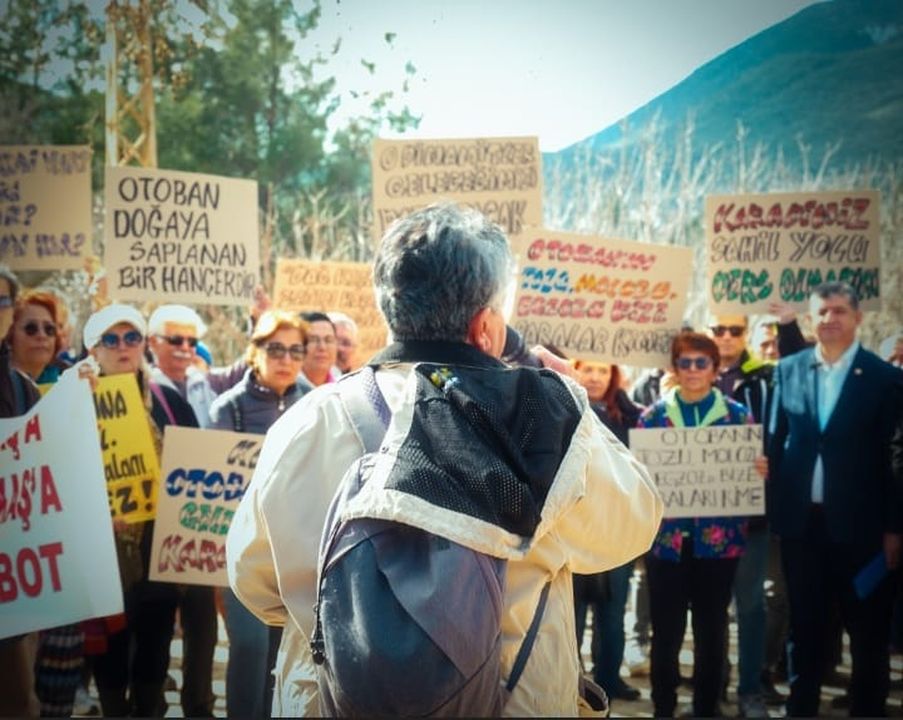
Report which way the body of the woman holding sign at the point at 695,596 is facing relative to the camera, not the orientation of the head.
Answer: toward the camera

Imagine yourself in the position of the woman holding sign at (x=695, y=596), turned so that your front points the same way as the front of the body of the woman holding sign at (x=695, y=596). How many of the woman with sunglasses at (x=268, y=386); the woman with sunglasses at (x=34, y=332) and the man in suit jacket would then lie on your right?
2

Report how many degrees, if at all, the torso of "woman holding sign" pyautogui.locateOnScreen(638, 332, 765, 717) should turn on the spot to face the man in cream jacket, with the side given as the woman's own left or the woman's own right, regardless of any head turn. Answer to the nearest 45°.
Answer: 0° — they already face them

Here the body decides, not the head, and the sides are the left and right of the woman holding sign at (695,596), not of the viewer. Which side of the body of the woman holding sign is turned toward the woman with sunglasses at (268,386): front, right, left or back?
right

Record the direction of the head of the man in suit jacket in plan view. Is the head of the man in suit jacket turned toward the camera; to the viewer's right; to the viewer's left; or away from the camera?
toward the camera

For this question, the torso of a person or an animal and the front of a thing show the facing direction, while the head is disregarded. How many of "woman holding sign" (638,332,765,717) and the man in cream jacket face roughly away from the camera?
1

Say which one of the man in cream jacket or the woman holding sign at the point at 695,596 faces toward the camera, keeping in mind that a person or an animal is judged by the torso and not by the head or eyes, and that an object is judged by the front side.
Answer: the woman holding sign

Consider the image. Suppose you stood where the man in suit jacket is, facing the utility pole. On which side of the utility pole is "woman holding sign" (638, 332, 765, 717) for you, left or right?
left

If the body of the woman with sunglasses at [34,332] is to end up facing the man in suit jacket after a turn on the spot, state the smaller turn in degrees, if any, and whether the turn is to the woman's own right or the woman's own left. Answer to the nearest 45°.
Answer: approximately 45° to the woman's own left

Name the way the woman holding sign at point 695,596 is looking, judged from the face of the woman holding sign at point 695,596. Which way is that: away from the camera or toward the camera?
toward the camera

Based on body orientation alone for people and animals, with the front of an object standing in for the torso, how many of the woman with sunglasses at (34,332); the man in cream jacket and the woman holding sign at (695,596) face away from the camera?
1

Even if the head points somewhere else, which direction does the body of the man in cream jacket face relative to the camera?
away from the camera

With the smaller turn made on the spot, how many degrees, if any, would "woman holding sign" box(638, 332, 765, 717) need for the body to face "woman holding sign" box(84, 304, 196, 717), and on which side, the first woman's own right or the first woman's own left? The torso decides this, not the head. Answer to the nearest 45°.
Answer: approximately 90° to the first woman's own right

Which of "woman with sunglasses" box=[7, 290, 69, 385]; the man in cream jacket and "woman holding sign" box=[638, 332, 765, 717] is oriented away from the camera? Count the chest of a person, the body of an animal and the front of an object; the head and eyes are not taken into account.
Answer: the man in cream jacket

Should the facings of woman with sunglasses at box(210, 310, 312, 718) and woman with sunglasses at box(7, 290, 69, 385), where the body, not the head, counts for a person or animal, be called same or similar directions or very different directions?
same or similar directions

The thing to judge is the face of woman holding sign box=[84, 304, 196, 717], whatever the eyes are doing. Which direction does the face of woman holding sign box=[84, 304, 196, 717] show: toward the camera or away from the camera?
toward the camera

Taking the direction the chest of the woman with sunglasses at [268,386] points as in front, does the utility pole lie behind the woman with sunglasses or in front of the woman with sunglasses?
behind
